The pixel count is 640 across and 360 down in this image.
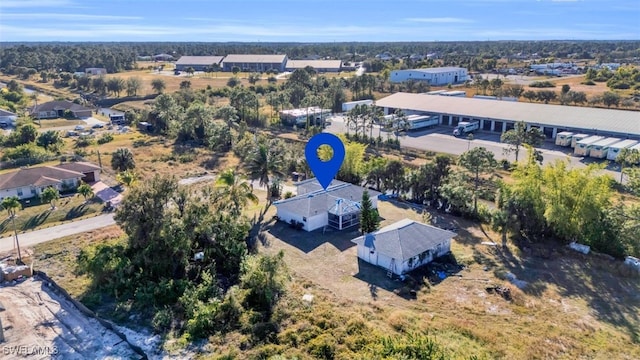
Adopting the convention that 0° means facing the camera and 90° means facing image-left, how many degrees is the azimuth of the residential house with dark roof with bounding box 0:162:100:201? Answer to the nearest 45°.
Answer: approximately 315°

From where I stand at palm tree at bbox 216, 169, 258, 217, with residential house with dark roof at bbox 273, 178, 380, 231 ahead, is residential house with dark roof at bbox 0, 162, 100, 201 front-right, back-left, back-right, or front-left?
back-left

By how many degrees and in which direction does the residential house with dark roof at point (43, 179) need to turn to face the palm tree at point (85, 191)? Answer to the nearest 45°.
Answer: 0° — it already faces it

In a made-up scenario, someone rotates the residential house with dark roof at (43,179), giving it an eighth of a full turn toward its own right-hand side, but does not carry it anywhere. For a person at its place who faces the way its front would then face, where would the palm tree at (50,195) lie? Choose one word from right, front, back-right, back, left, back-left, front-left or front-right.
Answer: front

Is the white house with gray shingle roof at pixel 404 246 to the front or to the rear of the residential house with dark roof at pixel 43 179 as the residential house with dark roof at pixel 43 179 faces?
to the front

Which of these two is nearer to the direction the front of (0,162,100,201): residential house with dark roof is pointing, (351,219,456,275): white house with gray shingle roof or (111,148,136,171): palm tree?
the white house with gray shingle roof

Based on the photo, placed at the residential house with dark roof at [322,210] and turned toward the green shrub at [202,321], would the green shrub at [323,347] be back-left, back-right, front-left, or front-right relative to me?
front-left

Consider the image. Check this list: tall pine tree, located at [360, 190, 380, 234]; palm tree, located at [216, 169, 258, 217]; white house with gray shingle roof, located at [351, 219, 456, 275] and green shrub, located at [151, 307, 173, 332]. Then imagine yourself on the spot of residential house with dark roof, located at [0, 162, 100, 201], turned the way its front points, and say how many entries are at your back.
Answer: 0
